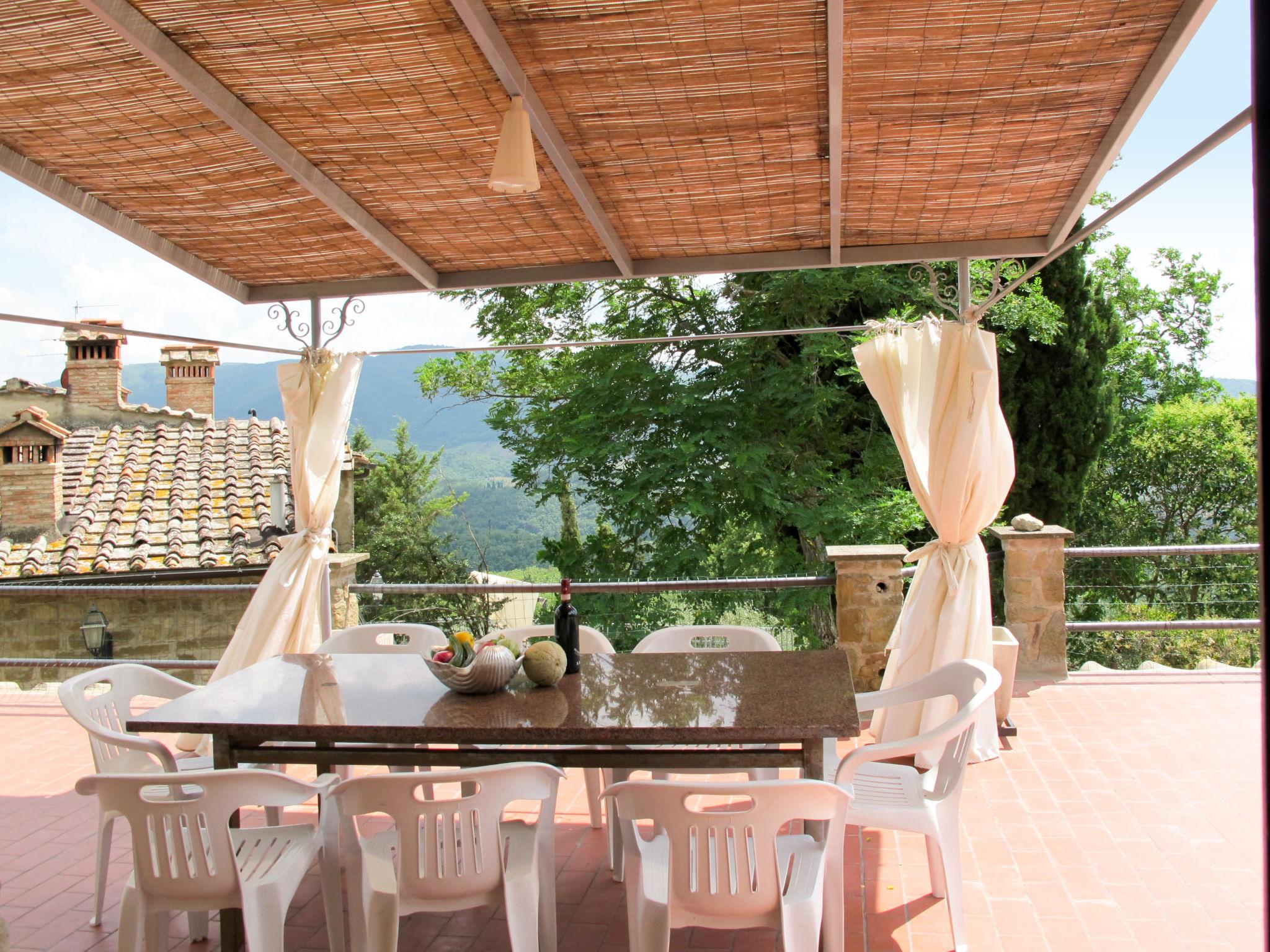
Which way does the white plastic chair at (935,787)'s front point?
to the viewer's left

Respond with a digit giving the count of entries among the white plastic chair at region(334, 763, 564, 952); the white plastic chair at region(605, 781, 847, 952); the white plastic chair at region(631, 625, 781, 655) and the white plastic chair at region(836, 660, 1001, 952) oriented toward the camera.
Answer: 1

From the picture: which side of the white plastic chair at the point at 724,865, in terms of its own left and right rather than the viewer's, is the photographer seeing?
back

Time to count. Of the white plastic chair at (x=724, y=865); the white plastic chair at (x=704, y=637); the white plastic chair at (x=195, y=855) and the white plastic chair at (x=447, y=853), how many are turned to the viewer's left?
0

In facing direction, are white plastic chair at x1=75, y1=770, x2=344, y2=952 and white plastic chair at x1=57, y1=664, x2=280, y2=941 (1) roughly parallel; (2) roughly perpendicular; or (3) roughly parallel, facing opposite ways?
roughly perpendicular

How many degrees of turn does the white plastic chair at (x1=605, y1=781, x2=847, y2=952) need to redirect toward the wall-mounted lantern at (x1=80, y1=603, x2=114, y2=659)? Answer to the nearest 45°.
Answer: approximately 45° to its left

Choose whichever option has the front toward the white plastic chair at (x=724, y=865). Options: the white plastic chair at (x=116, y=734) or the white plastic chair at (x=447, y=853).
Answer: the white plastic chair at (x=116, y=734)

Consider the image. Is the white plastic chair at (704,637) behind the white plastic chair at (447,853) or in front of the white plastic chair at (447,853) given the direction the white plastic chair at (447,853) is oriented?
in front

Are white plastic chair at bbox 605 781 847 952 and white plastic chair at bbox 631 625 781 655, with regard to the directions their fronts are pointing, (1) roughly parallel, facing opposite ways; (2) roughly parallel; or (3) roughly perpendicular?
roughly parallel, facing opposite ways

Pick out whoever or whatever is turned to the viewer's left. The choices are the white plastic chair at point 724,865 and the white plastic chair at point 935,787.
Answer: the white plastic chair at point 935,787

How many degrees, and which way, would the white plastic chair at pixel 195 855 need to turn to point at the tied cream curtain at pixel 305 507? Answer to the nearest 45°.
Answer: approximately 45° to its left

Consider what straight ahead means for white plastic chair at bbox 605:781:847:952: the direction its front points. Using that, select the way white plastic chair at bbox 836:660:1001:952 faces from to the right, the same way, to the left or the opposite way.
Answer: to the left

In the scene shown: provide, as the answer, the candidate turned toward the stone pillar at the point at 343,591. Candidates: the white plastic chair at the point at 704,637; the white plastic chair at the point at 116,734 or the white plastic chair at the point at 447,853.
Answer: the white plastic chair at the point at 447,853

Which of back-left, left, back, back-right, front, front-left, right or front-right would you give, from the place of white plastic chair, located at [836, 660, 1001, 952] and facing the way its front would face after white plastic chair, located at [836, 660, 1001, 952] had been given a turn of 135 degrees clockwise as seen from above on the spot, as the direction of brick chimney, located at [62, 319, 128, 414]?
left

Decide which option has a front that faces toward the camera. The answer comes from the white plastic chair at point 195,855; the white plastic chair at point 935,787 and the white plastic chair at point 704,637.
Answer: the white plastic chair at point 704,637

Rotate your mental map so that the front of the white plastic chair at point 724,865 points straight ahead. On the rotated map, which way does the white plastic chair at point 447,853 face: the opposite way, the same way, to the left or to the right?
the same way

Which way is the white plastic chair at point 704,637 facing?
toward the camera

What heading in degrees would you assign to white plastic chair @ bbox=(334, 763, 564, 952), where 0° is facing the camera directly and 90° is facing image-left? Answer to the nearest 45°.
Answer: approximately 180°

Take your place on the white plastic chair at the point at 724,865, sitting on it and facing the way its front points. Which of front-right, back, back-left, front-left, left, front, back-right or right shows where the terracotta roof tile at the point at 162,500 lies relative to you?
front-left

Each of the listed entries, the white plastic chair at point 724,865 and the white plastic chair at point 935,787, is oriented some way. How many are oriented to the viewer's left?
1

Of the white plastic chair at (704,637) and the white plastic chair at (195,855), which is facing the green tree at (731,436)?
the white plastic chair at (195,855)
